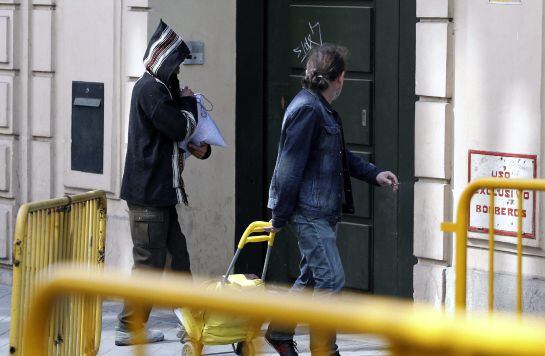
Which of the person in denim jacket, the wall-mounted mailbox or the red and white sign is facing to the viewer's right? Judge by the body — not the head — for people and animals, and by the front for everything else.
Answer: the person in denim jacket

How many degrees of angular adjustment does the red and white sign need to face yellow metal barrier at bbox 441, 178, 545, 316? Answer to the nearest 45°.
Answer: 0° — it already faces it

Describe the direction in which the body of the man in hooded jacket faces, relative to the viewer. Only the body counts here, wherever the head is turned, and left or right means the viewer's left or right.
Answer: facing to the right of the viewer

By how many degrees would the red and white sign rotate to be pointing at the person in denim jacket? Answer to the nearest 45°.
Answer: approximately 45° to its right

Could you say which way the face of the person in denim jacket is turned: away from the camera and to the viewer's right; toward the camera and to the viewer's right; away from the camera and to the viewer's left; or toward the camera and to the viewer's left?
away from the camera and to the viewer's right

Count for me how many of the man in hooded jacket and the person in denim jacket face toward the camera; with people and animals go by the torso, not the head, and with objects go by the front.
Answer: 0

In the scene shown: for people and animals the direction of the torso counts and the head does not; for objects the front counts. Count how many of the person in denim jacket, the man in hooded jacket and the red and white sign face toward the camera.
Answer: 1

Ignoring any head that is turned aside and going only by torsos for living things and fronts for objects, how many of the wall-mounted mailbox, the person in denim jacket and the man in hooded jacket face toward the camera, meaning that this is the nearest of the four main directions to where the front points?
1

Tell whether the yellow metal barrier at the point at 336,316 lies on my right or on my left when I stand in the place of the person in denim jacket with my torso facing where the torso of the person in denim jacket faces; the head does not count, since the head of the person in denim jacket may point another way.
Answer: on my right

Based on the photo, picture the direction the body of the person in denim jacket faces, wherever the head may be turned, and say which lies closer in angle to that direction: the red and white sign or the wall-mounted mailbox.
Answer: the red and white sign

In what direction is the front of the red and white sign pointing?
toward the camera

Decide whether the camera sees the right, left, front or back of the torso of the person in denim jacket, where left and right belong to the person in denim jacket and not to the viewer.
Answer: right

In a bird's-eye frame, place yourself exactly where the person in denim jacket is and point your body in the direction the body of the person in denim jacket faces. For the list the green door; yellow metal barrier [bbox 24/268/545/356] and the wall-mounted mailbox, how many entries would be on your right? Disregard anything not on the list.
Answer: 1

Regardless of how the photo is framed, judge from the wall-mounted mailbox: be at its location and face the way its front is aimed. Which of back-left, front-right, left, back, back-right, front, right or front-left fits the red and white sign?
front-left
